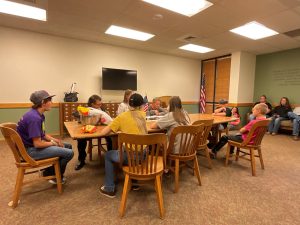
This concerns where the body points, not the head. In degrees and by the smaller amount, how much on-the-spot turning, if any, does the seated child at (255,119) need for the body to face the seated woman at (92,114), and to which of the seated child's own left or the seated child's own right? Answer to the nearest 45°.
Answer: approximately 45° to the seated child's own left

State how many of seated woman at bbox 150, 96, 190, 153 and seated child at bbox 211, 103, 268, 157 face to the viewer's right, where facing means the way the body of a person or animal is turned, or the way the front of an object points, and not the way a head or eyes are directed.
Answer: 0

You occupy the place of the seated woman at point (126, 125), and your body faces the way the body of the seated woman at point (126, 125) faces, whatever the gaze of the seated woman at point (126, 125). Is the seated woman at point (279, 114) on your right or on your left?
on your right

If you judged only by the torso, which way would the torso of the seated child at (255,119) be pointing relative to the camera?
to the viewer's left

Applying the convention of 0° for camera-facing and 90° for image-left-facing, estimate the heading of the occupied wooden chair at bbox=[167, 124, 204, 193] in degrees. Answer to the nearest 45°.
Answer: approximately 135°

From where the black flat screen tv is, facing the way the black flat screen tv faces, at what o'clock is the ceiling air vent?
The ceiling air vent is roughly at 10 o'clock from the black flat screen tv.

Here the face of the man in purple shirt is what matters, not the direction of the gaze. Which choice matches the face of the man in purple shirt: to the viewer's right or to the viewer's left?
to the viewer's right

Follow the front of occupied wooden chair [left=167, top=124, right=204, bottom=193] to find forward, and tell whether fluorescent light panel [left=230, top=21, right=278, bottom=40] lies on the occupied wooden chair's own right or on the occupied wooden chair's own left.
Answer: on the occupied wooden chair's own right

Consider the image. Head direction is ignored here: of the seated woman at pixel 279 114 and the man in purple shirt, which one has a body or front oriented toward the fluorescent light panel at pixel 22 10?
the seated woman

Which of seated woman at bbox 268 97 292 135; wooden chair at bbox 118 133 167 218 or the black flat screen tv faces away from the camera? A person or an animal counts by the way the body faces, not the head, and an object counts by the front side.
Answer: the wooden chair
